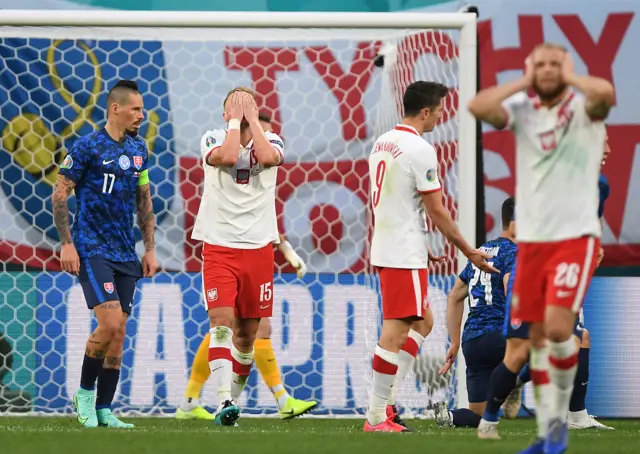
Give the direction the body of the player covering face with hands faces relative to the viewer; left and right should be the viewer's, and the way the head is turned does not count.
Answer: facing the viewer

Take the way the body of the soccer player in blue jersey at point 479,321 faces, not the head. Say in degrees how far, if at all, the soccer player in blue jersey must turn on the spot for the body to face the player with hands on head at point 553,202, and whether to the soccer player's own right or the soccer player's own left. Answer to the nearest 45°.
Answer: approximately 135° to the soccer player's own right

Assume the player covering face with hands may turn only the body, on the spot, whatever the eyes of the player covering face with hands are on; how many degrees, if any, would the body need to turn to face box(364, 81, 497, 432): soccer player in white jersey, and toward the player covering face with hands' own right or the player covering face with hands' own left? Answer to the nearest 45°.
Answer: approximately 45° to the player covering face with hands' own left

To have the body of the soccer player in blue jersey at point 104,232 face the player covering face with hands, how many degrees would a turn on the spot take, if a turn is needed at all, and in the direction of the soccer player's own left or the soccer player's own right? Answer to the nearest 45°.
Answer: approximately 45° to the soccer player's own left

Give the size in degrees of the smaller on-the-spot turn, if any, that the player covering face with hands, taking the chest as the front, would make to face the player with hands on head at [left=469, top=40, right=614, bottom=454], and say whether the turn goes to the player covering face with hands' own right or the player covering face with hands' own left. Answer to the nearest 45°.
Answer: approximately 45° to the player covering face with hands' own left

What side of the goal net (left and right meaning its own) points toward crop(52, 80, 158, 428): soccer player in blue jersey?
front

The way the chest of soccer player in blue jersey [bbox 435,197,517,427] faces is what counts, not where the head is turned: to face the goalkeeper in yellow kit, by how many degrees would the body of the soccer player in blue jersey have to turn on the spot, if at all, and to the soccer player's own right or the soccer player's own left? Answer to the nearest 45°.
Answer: approximately 135° to the soccer player's own left

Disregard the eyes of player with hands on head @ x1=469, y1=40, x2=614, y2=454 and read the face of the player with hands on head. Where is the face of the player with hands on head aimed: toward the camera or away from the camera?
toward the camera

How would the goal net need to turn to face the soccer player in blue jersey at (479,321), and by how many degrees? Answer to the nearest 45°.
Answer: approximately 45° to its left

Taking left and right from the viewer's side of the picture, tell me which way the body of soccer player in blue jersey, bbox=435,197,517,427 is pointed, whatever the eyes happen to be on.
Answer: facing away from the viewer and to the right of the viewer

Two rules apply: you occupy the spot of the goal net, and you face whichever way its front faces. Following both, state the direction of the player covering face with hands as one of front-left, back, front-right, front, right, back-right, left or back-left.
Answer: front

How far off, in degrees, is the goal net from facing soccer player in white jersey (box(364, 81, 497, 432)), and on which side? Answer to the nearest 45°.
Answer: approximately 45° to its left

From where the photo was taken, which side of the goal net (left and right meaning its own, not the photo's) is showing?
front

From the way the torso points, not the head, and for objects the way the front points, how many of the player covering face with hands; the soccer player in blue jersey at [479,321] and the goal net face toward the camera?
2

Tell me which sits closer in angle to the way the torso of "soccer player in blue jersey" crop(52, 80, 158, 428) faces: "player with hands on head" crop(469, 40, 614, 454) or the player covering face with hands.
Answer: the player with hands on head

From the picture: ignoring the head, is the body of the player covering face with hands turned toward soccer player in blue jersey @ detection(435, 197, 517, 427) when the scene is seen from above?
no

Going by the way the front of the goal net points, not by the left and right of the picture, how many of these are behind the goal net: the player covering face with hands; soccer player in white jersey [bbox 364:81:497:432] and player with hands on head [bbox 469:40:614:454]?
0
